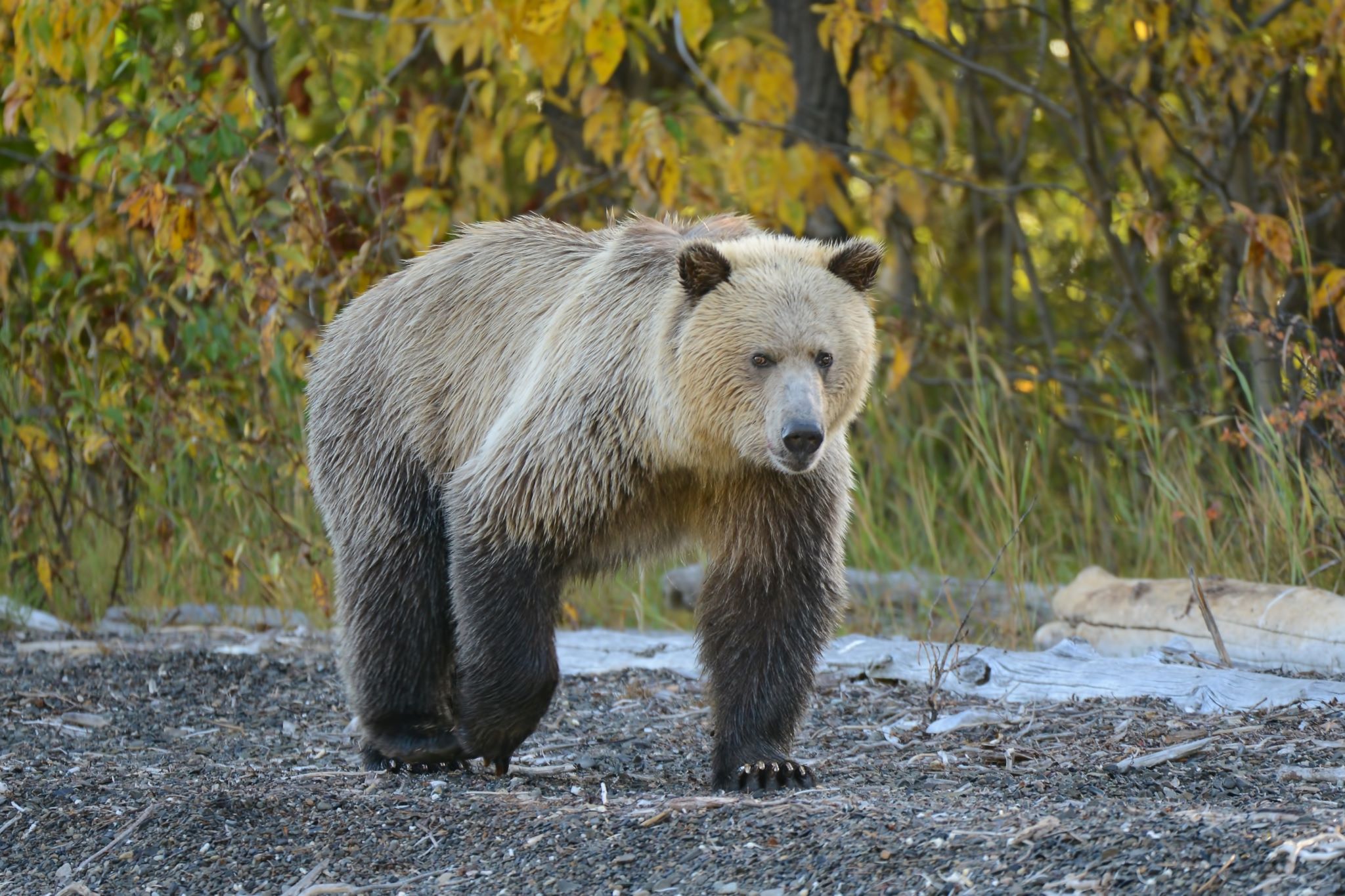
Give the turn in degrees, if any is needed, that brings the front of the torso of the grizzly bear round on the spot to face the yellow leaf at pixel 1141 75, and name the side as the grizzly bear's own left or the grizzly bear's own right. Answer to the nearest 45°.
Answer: approximately 90° to the grizzly bear's own left

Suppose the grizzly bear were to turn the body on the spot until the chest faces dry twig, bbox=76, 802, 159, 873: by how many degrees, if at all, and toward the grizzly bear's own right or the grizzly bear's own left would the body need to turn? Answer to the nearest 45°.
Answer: approximately 90° to the grizzly bear's own right

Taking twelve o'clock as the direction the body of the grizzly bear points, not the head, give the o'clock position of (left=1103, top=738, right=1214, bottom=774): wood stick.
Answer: The wood stick is roughly at 11 o'clock from the grizzly bear.

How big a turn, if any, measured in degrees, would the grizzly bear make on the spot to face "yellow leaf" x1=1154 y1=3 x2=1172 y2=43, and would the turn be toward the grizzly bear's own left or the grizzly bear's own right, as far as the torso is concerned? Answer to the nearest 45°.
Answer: approximately 90° to the grizzly bear's own left

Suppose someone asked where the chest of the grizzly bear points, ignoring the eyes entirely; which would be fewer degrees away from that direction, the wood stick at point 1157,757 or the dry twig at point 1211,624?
the wood stick

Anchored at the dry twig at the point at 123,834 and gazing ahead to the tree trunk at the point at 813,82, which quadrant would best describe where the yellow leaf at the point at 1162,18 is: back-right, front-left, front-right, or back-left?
front-right

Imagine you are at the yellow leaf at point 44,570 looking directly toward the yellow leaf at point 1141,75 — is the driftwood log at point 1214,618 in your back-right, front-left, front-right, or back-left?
front-right

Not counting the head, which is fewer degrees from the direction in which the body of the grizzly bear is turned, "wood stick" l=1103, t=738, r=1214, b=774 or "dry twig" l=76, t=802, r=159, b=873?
the wood stick

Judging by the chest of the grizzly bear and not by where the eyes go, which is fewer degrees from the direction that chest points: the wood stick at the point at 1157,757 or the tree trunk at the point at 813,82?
the wood stick

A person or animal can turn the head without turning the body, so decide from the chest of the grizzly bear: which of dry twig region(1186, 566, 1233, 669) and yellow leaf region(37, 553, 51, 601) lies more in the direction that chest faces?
the dry twig

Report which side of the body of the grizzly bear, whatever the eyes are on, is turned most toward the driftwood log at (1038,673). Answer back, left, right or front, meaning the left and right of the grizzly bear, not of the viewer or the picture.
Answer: left

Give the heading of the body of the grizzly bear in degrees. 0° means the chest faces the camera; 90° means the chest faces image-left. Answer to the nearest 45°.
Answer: approximately 315°
